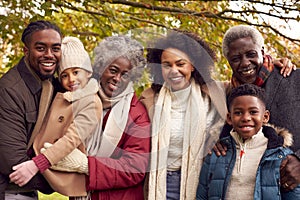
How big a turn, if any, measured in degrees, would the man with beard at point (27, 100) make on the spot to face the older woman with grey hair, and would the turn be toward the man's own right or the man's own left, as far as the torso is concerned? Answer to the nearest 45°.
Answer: approximately 45° to the man's own left

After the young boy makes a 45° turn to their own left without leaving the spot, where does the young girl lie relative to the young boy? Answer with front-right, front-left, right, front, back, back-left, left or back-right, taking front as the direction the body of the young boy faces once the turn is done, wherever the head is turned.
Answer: back-right

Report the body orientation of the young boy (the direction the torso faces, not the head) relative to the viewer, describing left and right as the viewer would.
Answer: facing the viewer

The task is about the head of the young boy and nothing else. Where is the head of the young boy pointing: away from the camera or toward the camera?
toward the camera

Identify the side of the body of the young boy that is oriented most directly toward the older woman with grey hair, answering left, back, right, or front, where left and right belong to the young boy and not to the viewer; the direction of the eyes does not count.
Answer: right

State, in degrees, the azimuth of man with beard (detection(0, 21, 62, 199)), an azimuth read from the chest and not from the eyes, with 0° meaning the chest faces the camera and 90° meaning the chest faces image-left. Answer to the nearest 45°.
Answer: approximately 315°

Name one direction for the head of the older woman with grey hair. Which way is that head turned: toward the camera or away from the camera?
toward the camera

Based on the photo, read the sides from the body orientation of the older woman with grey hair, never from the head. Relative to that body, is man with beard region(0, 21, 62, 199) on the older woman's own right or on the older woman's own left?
on the older woman's own right

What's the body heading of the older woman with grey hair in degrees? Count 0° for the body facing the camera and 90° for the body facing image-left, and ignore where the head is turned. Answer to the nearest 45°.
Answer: approximately 45°

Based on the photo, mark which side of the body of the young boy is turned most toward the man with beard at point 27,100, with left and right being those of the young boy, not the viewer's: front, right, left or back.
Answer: right

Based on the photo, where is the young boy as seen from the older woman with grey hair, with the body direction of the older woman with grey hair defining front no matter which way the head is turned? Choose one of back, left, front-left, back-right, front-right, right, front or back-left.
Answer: back-left
